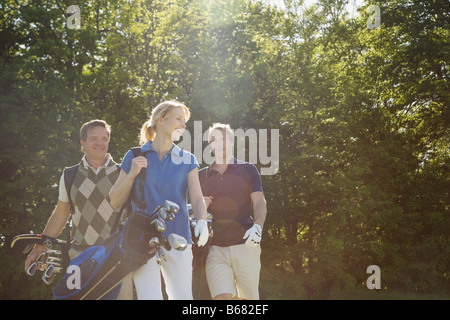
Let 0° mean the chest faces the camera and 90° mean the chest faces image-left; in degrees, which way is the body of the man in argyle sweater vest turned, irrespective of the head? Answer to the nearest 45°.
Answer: approximately 0°

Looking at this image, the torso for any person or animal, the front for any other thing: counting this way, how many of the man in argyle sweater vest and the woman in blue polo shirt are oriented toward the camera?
2

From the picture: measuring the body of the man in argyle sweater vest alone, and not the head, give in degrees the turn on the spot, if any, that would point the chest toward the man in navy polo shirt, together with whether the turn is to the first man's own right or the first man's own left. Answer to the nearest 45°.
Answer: approximately 90° to the first man's own left

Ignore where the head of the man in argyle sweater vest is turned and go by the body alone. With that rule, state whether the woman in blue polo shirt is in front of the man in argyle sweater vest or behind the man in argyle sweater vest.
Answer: in front

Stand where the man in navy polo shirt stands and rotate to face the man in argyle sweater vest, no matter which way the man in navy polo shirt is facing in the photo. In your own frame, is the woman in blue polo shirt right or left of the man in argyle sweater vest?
left

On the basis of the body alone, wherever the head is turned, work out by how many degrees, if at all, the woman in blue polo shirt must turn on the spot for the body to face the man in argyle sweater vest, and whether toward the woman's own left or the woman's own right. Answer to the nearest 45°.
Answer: approximately 135° to the woman's own right
